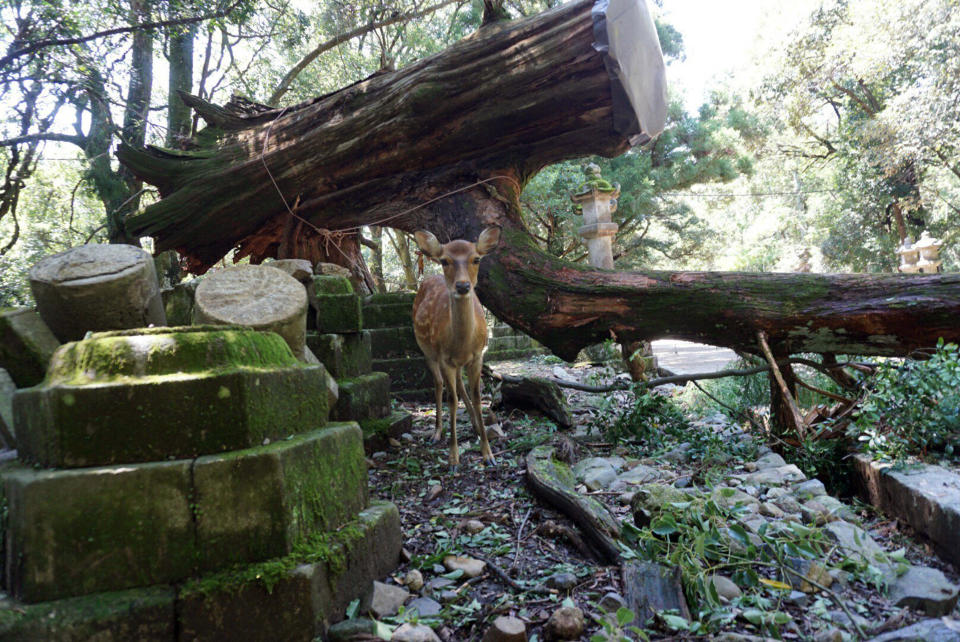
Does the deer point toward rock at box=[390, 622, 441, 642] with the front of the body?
yes

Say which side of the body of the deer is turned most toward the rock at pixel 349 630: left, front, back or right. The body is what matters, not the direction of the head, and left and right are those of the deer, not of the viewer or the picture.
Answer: front

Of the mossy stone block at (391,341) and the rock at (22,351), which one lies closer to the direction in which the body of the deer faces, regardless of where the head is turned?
the rock

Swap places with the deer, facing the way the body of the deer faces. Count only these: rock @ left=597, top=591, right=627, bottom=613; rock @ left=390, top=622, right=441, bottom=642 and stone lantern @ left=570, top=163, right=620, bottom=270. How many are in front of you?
2

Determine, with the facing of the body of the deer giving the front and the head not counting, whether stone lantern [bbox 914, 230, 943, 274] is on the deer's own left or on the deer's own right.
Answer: on the deer's own left

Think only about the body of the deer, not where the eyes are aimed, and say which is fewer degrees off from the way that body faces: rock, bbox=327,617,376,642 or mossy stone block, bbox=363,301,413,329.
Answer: the rock

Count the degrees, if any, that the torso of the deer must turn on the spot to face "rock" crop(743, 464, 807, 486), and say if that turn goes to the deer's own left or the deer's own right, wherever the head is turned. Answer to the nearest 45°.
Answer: approximately 45° to the deer's own left

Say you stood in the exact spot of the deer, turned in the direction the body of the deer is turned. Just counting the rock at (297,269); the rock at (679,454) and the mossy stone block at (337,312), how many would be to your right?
2

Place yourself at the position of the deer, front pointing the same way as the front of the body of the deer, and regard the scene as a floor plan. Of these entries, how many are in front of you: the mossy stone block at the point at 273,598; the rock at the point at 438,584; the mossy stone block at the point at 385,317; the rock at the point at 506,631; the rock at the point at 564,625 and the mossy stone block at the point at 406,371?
4

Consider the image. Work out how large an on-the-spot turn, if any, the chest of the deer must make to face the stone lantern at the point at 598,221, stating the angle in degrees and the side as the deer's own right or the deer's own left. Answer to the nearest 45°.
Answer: approximately 135° to the deer's own left

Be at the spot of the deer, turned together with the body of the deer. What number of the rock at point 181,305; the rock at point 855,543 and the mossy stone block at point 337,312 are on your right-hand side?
2

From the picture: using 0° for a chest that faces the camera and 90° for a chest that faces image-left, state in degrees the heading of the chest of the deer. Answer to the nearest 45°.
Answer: approximately 0°

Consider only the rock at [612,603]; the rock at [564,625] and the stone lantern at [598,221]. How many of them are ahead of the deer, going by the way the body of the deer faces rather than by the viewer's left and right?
2

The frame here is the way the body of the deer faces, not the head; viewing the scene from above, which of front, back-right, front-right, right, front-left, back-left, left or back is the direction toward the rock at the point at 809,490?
front-left
